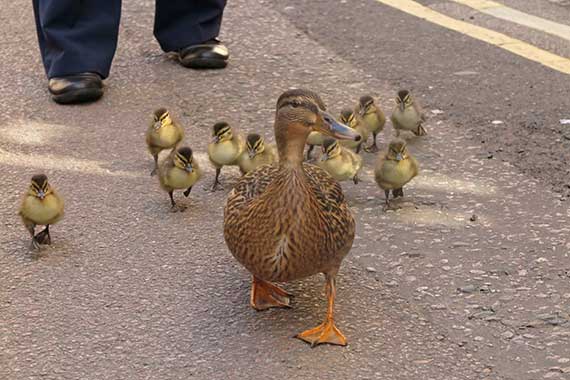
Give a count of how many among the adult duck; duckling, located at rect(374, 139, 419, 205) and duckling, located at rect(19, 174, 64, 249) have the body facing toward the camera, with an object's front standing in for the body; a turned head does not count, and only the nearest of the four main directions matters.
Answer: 3

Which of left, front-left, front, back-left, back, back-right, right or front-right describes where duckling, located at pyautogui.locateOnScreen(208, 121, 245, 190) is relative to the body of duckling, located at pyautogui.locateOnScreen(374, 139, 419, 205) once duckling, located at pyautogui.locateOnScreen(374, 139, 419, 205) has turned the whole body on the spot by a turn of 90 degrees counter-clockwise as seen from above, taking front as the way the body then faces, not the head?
back

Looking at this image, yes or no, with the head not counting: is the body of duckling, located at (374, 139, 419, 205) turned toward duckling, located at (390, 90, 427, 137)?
no

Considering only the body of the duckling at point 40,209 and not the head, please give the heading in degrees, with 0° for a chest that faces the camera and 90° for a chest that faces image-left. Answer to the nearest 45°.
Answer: approximately 0°

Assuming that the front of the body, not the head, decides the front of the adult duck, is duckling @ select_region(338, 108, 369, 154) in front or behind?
behind

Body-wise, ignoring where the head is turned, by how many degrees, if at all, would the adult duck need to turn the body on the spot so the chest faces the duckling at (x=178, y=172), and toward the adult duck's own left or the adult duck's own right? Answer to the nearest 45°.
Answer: approximately 135° to the adult duck's own right

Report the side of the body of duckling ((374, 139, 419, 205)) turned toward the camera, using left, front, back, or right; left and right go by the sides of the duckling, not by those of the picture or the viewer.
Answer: front

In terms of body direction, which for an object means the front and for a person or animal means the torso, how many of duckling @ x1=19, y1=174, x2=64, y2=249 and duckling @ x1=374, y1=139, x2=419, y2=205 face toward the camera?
2

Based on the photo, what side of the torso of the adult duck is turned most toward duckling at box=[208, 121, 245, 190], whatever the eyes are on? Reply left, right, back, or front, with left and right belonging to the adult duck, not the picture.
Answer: back

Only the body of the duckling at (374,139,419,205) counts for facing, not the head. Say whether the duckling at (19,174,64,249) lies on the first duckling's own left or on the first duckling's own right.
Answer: on the first duckling's own right
